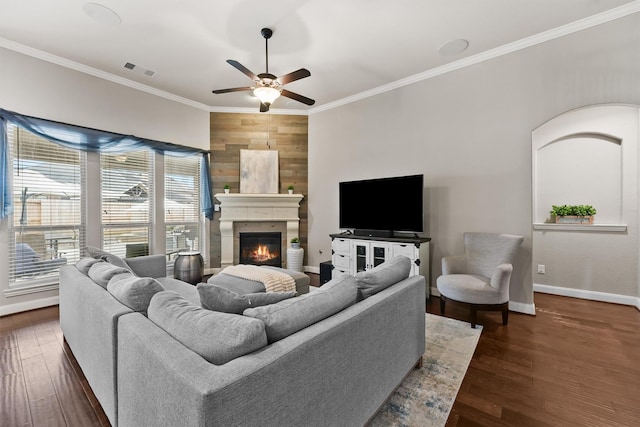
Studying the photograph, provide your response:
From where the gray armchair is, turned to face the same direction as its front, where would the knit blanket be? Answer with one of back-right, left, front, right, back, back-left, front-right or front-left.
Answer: front

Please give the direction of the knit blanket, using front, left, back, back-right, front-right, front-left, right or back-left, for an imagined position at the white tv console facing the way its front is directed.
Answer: front

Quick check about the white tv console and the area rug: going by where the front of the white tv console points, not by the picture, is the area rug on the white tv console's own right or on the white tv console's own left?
on the white tv console's own left

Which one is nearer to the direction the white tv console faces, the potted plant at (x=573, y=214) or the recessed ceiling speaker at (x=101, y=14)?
the recessed ceiling speaker

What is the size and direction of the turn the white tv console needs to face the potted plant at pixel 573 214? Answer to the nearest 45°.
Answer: approximately 135° to its left

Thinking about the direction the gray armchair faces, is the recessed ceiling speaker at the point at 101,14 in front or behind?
in front

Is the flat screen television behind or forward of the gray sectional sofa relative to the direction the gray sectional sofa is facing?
forward

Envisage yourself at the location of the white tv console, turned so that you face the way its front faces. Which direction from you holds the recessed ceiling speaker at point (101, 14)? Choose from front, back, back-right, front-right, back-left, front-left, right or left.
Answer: front

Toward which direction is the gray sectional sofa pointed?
away from the camera

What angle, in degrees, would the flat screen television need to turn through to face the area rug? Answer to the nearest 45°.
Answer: approximately 45° to its left

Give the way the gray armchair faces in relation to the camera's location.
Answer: facing the viewer and to the left of the viewer

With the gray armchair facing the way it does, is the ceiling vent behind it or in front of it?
in front

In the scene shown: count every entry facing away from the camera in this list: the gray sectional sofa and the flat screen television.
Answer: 1
